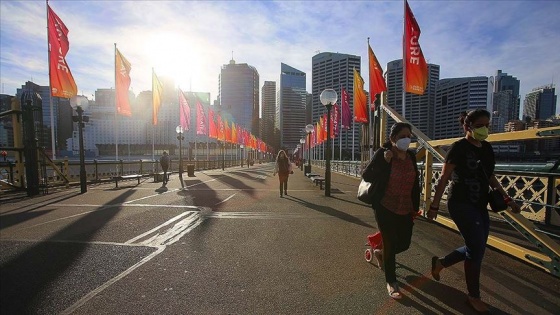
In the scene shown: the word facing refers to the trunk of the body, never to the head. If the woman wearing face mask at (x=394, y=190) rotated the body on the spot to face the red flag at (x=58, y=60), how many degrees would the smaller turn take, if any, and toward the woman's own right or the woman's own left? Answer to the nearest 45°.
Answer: approximately 135° to the woman's own right

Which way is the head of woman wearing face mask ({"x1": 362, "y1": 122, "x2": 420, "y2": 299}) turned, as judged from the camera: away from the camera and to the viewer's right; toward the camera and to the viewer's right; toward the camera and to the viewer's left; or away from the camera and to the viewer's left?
toward the camera and to the viewer's right

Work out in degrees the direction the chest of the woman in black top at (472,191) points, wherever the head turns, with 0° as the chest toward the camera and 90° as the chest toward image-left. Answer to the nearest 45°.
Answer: approximately 315°

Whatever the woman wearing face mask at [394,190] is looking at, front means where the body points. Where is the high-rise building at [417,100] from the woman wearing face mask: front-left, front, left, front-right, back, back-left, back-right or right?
back-left

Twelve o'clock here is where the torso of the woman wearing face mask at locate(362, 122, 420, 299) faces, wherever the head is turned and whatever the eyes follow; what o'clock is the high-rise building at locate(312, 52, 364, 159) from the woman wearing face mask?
The high-rise building is roughly at 7 o'clock from the woman wearing face mask.

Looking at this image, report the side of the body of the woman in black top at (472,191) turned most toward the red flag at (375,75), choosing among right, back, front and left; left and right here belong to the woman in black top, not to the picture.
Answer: back

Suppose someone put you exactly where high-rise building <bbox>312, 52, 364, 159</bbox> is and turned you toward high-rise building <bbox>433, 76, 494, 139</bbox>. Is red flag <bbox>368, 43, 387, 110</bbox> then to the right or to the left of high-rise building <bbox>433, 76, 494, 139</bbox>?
right

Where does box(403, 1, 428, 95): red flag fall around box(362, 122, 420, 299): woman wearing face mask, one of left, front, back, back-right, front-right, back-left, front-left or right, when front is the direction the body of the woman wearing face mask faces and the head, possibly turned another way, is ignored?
back-left

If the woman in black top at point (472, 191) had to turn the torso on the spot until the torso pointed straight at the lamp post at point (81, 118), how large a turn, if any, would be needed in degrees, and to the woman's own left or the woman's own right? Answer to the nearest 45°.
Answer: approximately 135° to the woman's own right

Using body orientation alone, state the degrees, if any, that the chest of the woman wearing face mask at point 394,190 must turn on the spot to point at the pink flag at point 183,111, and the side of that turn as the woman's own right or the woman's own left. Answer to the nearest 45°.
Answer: approximately 180°
